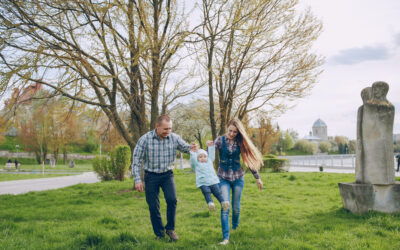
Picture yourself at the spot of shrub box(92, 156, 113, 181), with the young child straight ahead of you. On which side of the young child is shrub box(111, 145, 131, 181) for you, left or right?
left

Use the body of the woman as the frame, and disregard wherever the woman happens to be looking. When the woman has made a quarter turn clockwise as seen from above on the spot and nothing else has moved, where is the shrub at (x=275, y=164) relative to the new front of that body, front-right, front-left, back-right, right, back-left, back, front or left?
right

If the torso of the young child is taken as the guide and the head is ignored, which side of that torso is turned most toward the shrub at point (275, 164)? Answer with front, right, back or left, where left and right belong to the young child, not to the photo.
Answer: back

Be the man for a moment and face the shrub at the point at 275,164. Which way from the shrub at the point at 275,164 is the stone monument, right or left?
right

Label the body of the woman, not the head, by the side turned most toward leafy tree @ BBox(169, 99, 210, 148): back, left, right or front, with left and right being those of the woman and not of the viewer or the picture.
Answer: back

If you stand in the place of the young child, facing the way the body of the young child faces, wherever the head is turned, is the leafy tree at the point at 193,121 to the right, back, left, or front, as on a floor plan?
back

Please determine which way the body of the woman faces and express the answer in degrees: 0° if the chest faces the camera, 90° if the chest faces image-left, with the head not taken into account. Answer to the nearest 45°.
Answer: approximately 0°

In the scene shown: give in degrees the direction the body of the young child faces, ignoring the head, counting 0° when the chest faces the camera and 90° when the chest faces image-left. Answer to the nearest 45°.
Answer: approximately 0°

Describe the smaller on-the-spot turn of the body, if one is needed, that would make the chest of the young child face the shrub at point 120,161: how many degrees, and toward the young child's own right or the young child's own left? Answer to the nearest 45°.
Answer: approximately 180°
